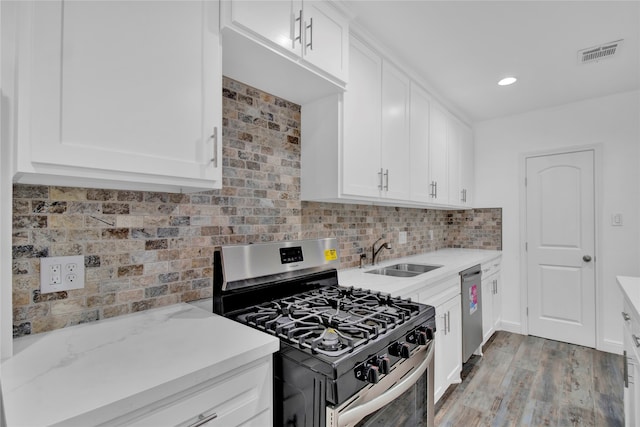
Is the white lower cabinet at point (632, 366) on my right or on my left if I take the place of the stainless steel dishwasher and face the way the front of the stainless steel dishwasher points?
on my right

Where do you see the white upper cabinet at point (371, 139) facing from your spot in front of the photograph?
facing the viewer and to the right of the viewer

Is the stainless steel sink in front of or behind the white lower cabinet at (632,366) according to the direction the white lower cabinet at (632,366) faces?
in front

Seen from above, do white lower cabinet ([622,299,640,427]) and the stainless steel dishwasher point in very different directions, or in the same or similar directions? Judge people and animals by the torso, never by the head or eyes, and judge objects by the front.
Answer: very different directions

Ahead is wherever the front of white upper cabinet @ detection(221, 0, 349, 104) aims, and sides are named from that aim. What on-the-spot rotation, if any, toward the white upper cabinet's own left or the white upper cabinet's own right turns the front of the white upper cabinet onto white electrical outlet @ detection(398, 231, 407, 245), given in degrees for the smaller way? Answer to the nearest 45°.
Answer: approximately 90° to the white upper cabinet's own left

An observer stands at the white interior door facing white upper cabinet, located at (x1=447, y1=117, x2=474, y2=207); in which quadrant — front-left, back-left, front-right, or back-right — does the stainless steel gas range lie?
front-left

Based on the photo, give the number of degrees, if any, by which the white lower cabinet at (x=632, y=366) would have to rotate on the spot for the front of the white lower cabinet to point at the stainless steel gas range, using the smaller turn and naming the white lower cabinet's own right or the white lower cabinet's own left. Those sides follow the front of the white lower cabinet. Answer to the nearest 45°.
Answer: approximately 45° to the white lower cabinet's own left

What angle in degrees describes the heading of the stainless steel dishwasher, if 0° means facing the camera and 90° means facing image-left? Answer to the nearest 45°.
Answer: approximately 270°

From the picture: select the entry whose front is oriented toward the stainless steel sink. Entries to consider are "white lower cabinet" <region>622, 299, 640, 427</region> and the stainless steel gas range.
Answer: the white lower cabinet

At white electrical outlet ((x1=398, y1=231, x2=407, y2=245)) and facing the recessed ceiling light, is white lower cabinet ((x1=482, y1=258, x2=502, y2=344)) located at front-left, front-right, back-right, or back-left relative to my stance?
front-left

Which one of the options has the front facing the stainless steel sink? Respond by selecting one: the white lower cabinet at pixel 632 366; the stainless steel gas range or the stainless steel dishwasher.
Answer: the white lower cabinet

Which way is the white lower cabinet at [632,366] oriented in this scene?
to the viewer's left

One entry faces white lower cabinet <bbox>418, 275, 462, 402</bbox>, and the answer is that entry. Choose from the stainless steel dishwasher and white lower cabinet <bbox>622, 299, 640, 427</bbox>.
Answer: white lower cabinet <bbox>622, 299, 640, 427</bbox>

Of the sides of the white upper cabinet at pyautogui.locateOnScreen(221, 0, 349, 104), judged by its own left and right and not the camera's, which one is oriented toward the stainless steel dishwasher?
left

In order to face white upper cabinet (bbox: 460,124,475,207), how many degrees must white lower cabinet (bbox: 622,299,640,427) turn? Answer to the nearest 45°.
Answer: approximately 45° to its right
